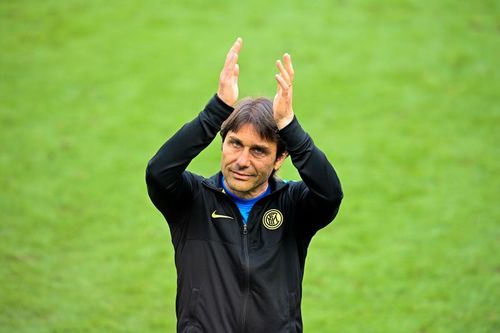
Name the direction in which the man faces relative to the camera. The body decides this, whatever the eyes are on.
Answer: toward the camera
